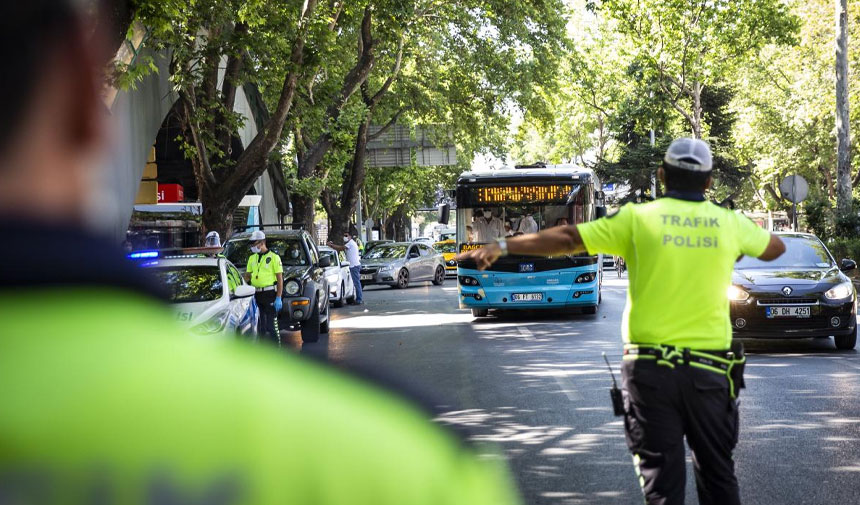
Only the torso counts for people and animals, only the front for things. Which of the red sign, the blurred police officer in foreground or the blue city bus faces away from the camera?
the blurred police officer in foreground

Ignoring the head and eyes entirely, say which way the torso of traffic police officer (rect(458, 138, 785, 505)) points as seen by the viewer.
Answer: away from the camera

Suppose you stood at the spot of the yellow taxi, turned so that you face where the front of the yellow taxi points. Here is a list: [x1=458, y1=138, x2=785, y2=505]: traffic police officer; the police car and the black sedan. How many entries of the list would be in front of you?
3

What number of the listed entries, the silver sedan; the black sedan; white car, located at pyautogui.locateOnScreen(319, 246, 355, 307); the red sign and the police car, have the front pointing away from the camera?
0

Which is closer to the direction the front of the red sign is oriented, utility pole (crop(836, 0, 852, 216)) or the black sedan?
the black sedan

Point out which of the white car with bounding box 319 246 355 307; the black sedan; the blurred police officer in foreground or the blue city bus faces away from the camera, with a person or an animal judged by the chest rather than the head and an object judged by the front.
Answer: the blurred police officer in foreground

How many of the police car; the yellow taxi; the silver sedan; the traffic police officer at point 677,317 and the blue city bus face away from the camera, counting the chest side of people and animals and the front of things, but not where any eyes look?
1

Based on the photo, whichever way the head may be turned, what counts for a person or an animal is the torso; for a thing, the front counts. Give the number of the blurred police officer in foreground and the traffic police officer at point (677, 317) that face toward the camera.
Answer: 0

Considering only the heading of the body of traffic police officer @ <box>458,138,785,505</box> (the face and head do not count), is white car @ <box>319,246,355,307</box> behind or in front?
in front

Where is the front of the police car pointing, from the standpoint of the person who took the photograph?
facing the viewer and to the left of the viewer

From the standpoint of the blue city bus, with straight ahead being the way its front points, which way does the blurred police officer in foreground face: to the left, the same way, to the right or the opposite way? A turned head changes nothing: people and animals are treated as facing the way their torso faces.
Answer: the opposite way

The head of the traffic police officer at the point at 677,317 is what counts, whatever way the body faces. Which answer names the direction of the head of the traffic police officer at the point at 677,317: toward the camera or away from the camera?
away from the camera

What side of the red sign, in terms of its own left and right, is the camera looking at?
front

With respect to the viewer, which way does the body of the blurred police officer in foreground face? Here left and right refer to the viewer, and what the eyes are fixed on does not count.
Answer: facing away from the viewer

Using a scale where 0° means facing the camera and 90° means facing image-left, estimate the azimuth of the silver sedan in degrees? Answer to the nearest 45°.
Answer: approximately 45°
